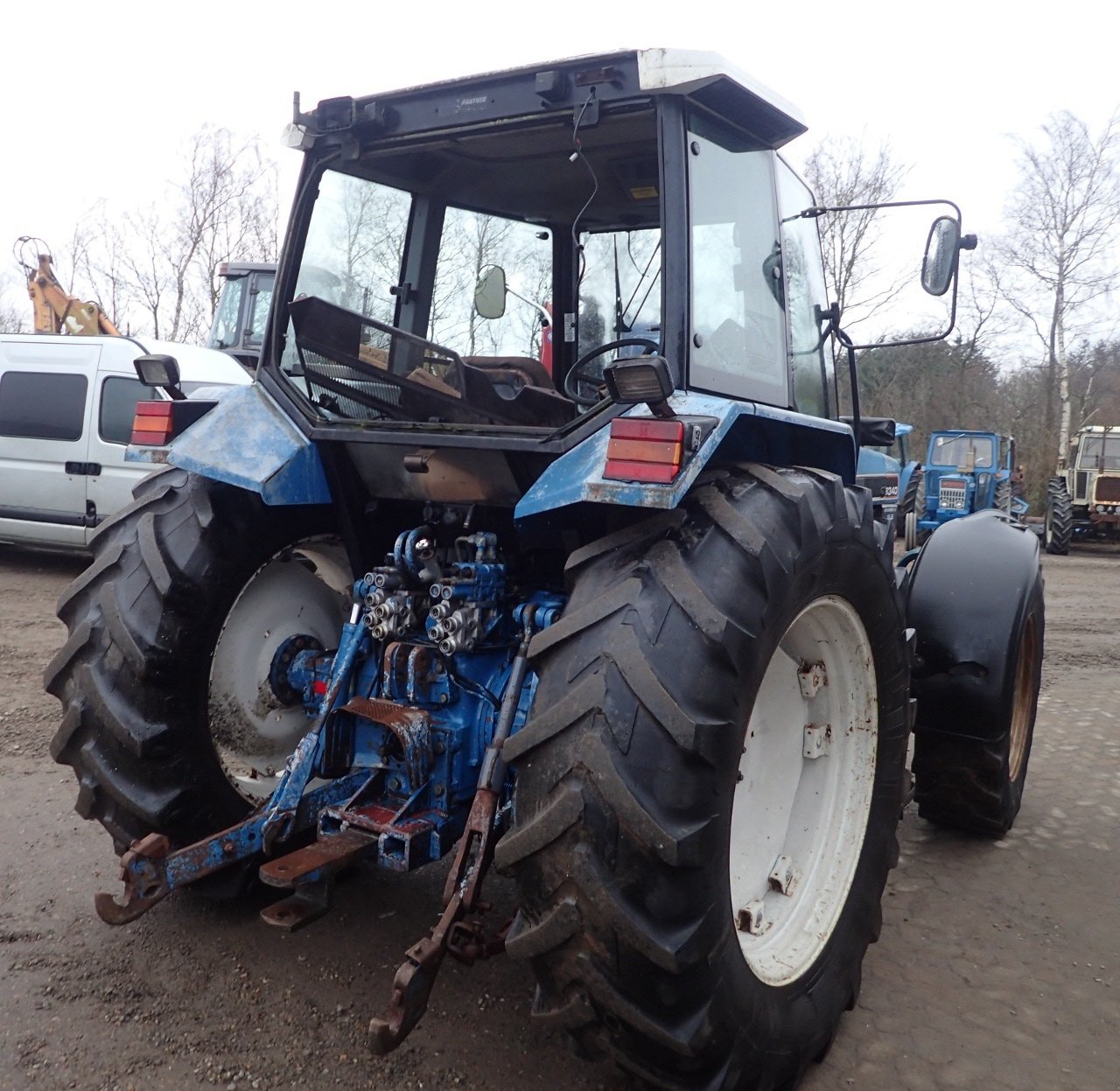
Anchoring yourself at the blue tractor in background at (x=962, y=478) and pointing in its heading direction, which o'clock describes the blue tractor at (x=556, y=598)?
The blue tractor is roughly at 12 o'clock from the blue tractor in background.

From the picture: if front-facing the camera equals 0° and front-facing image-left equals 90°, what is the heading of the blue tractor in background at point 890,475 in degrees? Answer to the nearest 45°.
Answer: approximately 45°

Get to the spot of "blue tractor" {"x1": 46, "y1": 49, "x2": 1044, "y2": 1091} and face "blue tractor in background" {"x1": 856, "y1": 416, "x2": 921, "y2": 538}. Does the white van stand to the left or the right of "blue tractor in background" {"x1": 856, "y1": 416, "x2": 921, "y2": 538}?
left

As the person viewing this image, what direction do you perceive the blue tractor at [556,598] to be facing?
facing away from the viewer and to the right of the viewer

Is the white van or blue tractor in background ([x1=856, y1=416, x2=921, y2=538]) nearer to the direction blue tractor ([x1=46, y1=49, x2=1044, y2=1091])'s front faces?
the blue tractor in background

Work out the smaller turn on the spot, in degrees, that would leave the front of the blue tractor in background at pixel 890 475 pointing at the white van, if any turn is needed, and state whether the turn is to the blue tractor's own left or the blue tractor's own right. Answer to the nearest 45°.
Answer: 0° — it already faces it

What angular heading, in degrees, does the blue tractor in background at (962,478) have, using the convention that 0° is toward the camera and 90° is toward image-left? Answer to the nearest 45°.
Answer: approximately 0°

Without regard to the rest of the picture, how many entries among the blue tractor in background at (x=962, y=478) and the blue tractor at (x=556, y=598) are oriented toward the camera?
1

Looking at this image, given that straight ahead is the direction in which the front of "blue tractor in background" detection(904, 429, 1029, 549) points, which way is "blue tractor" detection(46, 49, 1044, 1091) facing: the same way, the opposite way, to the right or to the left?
the opposite way
